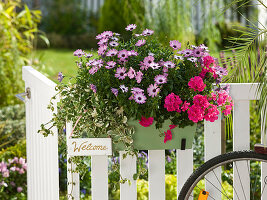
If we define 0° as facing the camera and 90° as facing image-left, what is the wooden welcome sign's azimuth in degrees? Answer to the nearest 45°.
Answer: approximately 0°
